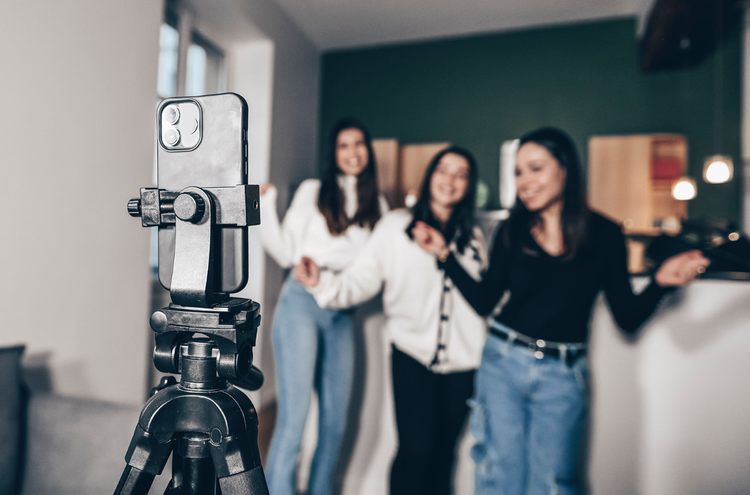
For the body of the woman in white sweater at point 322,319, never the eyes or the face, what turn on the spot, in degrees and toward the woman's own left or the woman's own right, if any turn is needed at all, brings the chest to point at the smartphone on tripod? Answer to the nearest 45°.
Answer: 0° — they already face it

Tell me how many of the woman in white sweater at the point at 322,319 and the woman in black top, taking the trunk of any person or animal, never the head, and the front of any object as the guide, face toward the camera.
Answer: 2

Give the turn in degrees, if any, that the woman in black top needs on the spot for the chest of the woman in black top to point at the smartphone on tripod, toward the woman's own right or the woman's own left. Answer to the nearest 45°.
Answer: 0° — they already face it

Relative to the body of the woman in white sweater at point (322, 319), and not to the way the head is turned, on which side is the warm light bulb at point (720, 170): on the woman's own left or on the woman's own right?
on the woman's own left

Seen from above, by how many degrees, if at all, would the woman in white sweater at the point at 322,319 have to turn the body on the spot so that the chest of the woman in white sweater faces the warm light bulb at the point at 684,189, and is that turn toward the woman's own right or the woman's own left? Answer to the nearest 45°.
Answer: approximately 135° to the woman's own left

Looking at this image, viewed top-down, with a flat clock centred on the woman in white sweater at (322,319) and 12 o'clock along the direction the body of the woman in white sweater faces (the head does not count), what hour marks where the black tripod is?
The black tripod is roughly at 12 o'clock from the woman in white sweater.

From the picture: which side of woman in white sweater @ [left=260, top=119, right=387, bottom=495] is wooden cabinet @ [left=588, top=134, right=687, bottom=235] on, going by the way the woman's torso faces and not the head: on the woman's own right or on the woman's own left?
on the woman's own left
